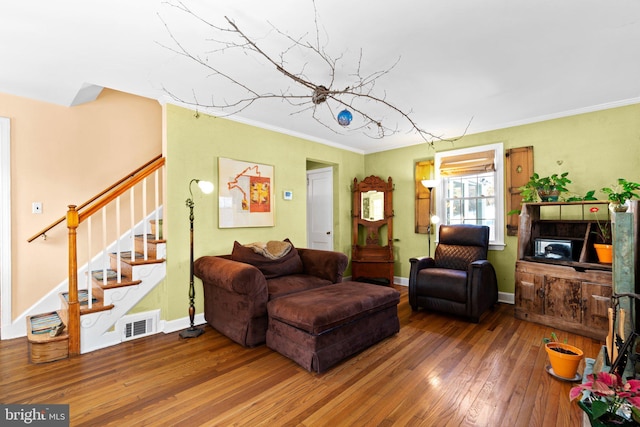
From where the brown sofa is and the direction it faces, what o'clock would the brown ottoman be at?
The brown ottoman is roughly at 12 o'clock from the brown sofa.

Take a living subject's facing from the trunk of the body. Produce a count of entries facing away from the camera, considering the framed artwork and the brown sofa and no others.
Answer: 0

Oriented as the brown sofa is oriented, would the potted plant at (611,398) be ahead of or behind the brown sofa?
ahead

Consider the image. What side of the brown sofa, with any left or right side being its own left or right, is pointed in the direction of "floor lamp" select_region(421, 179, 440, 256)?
left

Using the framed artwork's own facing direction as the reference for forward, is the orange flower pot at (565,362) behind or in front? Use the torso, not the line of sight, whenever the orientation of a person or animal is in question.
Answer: in front

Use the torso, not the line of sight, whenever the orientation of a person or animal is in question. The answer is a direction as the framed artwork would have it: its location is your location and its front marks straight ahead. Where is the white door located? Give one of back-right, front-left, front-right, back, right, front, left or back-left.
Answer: left

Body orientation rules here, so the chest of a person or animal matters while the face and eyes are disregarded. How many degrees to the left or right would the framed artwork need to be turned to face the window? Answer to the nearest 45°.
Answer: approximately 45° to its left

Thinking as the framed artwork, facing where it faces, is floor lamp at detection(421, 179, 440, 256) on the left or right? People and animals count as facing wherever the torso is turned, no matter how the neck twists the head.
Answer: on its left

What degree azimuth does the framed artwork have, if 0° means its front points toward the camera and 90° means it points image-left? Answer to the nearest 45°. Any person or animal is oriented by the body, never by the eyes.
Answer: approximately 315°

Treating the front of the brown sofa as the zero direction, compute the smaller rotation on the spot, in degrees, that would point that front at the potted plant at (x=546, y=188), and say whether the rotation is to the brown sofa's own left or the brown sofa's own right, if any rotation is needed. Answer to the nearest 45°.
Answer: approximately 45° to the brown sofa's own left

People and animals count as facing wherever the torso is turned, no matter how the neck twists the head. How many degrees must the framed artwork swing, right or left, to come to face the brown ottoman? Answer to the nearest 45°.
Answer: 0° — it already faces it

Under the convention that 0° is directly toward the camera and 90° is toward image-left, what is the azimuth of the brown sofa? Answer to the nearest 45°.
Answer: approximately 315°

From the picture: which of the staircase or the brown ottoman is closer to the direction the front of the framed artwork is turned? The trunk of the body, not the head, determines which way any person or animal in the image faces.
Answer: the brown ottoman

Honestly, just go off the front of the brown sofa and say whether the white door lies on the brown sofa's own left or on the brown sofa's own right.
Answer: on the brown sofa's own left
